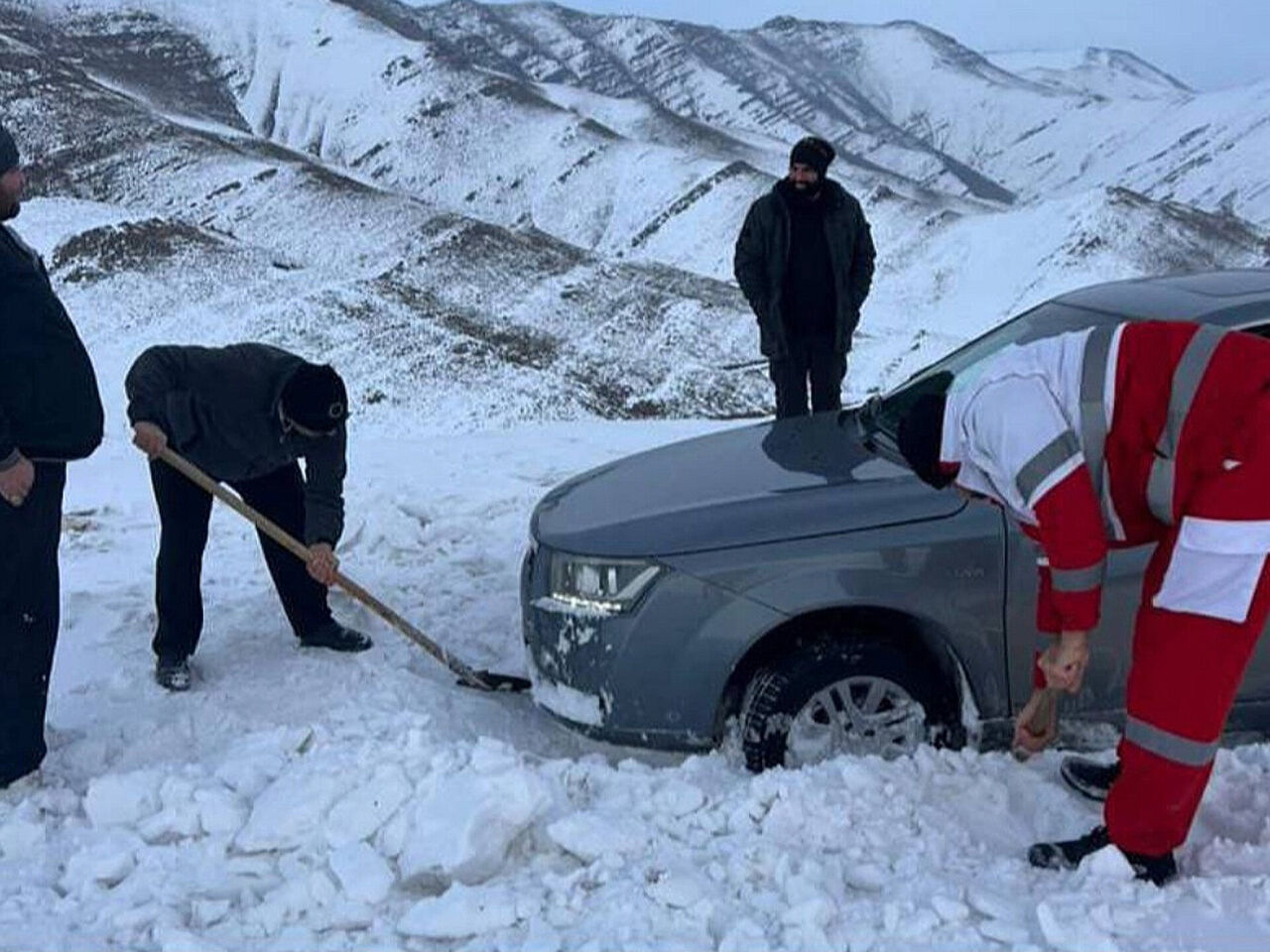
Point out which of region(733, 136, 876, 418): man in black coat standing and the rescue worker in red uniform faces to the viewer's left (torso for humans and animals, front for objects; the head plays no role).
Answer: the rescue worker in red uniform

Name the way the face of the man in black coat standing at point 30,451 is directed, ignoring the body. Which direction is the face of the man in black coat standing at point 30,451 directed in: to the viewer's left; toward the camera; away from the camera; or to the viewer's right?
to the viewer's right

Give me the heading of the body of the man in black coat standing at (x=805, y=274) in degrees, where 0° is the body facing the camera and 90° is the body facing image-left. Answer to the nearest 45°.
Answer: approximately 0°

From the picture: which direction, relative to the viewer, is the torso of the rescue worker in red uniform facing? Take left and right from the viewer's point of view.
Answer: facing to the left of the viewer

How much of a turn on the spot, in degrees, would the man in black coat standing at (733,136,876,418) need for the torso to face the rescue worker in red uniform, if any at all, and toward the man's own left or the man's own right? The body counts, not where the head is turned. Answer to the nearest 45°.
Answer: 0° — they already face them

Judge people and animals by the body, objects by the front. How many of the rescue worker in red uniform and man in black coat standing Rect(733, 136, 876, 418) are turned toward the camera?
1

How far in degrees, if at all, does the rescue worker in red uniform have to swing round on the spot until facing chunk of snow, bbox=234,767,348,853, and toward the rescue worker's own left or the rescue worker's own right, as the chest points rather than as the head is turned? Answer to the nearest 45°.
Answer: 0° — they already face it

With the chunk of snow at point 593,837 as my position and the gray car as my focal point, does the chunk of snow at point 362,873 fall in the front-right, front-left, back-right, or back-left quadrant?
back-left

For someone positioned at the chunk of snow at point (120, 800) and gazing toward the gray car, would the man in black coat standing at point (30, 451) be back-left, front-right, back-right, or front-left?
back-left

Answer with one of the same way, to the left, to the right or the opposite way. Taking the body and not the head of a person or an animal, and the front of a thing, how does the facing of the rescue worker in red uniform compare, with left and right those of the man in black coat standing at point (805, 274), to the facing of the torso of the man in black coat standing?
to the right

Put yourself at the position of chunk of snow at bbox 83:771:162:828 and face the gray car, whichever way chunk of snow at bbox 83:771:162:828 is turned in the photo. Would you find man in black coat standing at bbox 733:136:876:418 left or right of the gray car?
left
